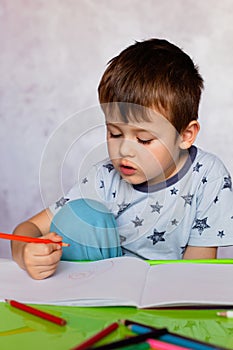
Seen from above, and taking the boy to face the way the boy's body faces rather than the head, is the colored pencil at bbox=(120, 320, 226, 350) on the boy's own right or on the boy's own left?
on the boy's own left

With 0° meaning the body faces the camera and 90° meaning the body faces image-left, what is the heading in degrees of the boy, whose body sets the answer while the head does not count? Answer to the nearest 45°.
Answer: approximately 45°

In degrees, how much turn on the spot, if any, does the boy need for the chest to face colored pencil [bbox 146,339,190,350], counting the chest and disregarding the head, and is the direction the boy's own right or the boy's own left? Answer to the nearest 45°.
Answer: approximately 45° to the boy's own left

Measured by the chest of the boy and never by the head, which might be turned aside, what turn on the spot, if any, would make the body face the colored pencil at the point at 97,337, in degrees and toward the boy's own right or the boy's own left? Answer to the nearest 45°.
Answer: approximately 45° to the boy's own left
